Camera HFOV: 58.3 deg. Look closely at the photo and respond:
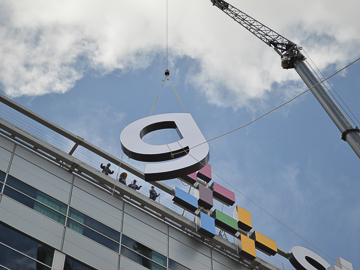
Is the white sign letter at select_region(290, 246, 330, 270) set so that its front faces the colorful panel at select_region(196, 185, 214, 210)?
no

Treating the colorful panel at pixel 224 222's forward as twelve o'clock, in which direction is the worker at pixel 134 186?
The worker is roughly at 3 o'clock from the colorful panel.

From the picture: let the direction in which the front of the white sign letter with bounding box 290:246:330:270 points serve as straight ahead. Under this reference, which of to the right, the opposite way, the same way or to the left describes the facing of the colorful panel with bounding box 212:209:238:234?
the same way

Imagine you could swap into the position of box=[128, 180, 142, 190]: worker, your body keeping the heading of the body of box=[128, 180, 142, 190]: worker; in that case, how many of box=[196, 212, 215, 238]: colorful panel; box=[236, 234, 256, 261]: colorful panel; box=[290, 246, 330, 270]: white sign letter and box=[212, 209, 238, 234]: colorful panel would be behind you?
0

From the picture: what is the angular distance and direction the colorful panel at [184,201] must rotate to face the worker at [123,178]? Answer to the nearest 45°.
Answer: approximately 90° to its right

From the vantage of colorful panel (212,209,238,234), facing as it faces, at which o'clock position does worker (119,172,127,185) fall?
The worker is roughly at 3 o'clock from the colorful panel.

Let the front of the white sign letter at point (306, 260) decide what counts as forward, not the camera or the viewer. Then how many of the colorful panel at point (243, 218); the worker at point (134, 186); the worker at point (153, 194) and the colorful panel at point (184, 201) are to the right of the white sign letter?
4

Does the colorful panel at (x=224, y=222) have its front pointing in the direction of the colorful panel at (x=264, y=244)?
no

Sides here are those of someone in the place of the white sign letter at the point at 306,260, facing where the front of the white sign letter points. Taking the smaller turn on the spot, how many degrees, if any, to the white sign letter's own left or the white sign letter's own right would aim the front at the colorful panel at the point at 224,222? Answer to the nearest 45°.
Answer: approximately 90° to the white sign letter's own right

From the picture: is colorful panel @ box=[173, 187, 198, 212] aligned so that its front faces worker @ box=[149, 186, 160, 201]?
no
